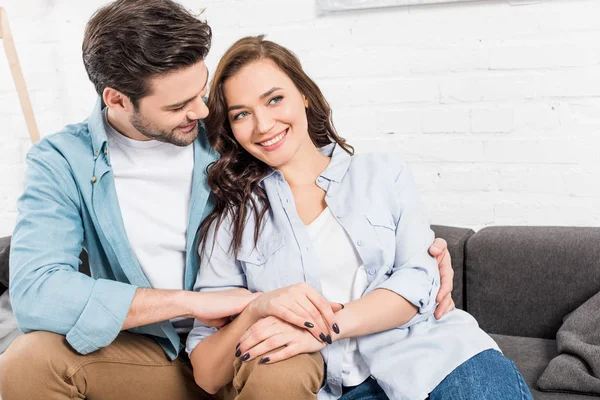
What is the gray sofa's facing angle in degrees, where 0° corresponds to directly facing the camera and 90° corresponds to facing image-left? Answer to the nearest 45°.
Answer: approximately 0°

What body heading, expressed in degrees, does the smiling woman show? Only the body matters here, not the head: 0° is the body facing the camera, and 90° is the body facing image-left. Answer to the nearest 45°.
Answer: approximately 0°
